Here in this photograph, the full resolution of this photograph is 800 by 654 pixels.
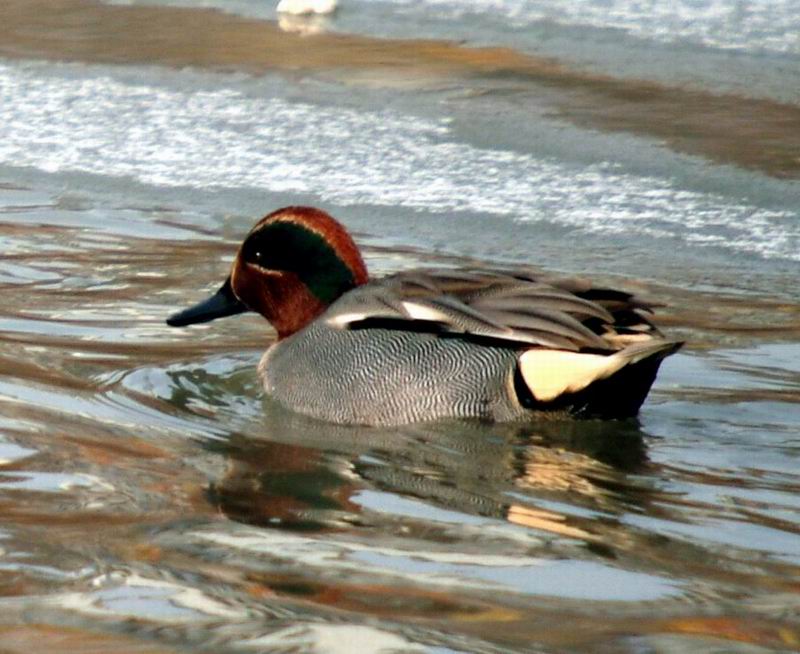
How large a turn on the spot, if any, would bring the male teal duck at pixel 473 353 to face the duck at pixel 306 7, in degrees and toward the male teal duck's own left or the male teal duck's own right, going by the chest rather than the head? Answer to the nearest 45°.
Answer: approximately 90° to the male teal duck's own right

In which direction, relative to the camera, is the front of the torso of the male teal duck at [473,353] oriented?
to the viewer's left
